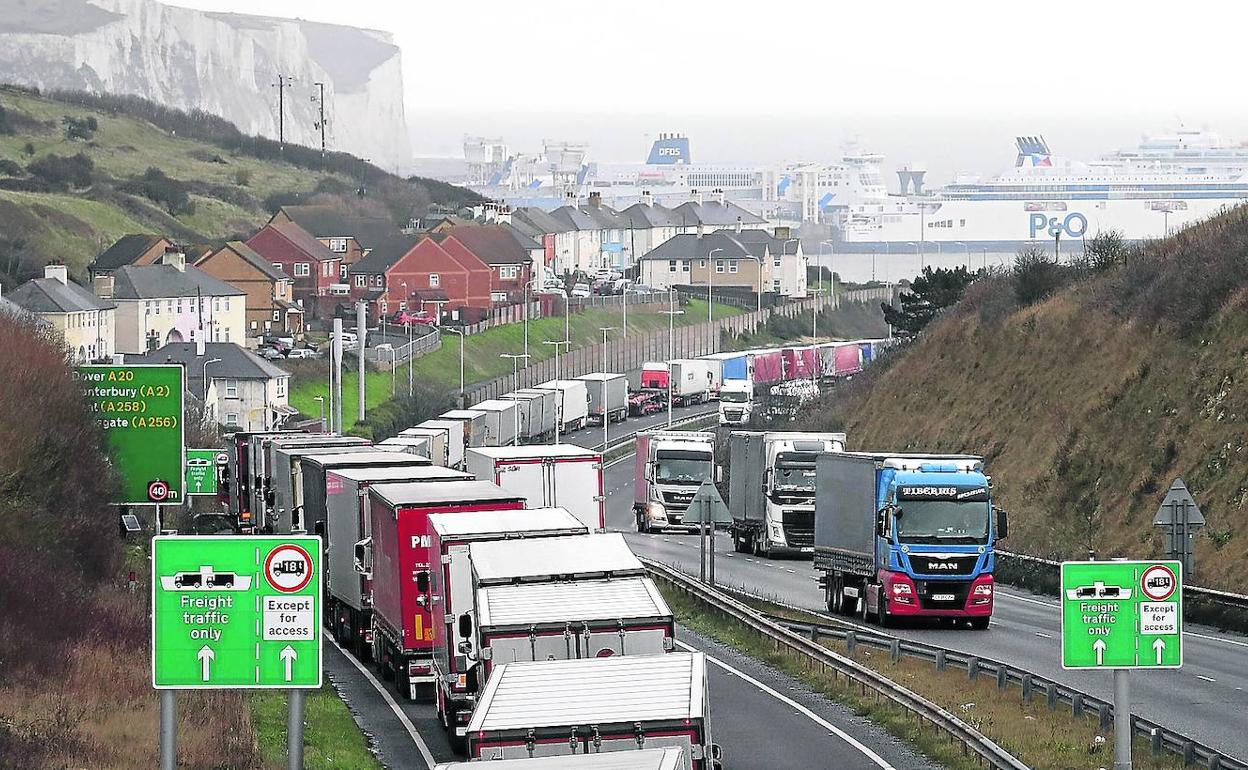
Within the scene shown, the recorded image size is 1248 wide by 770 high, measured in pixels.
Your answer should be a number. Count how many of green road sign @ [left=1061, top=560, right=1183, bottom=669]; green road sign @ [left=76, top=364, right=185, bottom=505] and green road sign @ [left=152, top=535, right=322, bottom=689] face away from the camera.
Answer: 0

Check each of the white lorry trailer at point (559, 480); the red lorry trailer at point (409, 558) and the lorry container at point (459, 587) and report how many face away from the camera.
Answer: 3

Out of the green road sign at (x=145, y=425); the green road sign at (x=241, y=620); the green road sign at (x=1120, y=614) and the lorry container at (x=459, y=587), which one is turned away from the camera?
the lorry container

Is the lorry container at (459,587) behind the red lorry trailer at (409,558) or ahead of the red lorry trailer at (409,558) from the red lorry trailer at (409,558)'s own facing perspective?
behind

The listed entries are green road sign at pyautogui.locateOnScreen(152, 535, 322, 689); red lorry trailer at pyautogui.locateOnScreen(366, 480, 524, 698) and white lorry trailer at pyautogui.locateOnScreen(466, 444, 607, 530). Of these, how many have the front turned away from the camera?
2

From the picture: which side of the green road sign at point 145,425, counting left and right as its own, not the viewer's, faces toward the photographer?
front

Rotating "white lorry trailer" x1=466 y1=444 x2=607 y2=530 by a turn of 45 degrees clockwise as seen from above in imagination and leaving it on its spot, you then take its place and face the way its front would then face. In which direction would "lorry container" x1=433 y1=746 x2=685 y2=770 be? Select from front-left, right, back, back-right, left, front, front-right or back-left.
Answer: back-right

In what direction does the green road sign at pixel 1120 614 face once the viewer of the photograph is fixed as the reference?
facing the viewer

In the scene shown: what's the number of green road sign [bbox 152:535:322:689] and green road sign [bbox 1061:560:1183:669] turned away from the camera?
0

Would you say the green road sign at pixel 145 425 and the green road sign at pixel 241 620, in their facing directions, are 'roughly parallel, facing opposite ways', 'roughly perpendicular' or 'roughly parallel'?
roughly parallel

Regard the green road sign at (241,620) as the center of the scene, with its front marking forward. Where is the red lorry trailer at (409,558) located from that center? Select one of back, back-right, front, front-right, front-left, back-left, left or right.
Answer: back

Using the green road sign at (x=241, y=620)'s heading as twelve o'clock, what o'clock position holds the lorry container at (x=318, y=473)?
The lorry container is roughly at 6 o'clock from the green road sign.

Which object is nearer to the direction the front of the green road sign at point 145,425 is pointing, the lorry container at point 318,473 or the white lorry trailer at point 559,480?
the lorry container

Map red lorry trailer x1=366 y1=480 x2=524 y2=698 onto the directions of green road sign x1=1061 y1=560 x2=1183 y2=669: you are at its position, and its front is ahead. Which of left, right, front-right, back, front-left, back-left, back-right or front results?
back-right

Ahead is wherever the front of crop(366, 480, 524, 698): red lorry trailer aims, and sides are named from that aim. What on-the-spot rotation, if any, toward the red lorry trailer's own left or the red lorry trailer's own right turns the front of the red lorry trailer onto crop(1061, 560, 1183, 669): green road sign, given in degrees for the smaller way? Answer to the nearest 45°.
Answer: approximately 135° to the red lorry trailer's own right

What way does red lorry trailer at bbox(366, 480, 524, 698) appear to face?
away from the camera

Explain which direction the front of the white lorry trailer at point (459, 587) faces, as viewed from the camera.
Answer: facing away from the viewer

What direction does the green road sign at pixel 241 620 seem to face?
toward the camera

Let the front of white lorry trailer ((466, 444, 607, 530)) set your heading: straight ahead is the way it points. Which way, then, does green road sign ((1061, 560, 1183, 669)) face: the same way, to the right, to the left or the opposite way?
the opposite way
